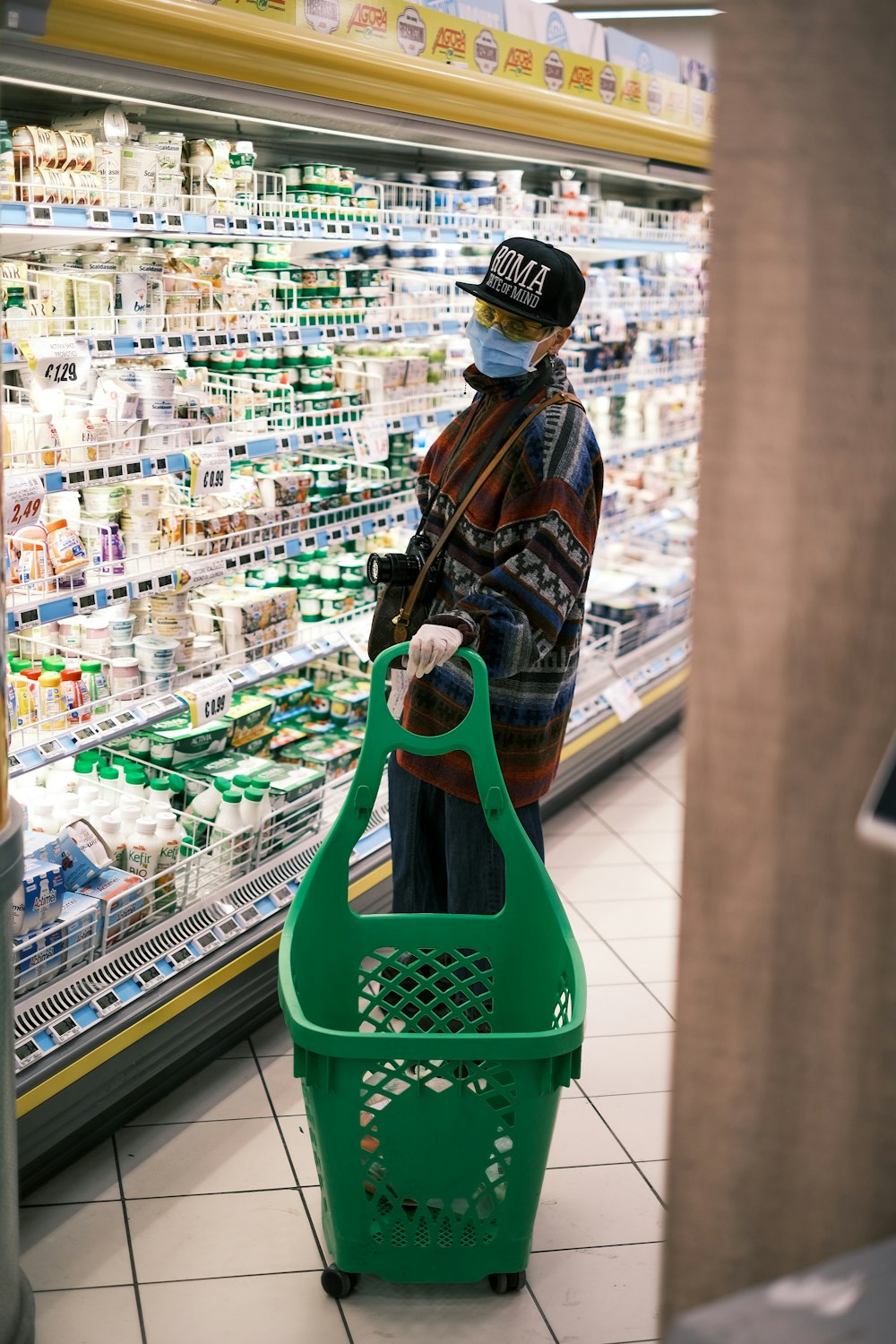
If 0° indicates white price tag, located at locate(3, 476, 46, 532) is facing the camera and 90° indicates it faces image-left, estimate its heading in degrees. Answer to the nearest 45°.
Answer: approximately 315°

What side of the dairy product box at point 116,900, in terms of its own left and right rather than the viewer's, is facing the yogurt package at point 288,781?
left

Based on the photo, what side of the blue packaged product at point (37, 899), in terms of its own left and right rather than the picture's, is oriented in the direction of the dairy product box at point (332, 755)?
left
